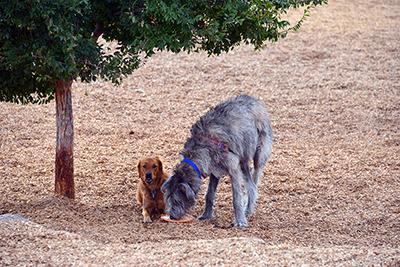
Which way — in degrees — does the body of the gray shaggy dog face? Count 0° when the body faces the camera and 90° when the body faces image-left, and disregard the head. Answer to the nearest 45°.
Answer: approximately 45°

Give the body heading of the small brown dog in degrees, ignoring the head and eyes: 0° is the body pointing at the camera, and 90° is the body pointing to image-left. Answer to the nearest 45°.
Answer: approximately 0°

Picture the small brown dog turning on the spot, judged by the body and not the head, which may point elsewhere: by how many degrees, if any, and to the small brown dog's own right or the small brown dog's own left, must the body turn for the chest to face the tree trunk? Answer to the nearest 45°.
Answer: approximately 90° to the small brown dog's own right

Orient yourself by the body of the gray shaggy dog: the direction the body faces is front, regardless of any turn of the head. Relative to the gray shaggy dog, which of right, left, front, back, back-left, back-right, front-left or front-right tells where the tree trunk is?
front-right

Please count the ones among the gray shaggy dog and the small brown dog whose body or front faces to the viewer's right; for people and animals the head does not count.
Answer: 0
